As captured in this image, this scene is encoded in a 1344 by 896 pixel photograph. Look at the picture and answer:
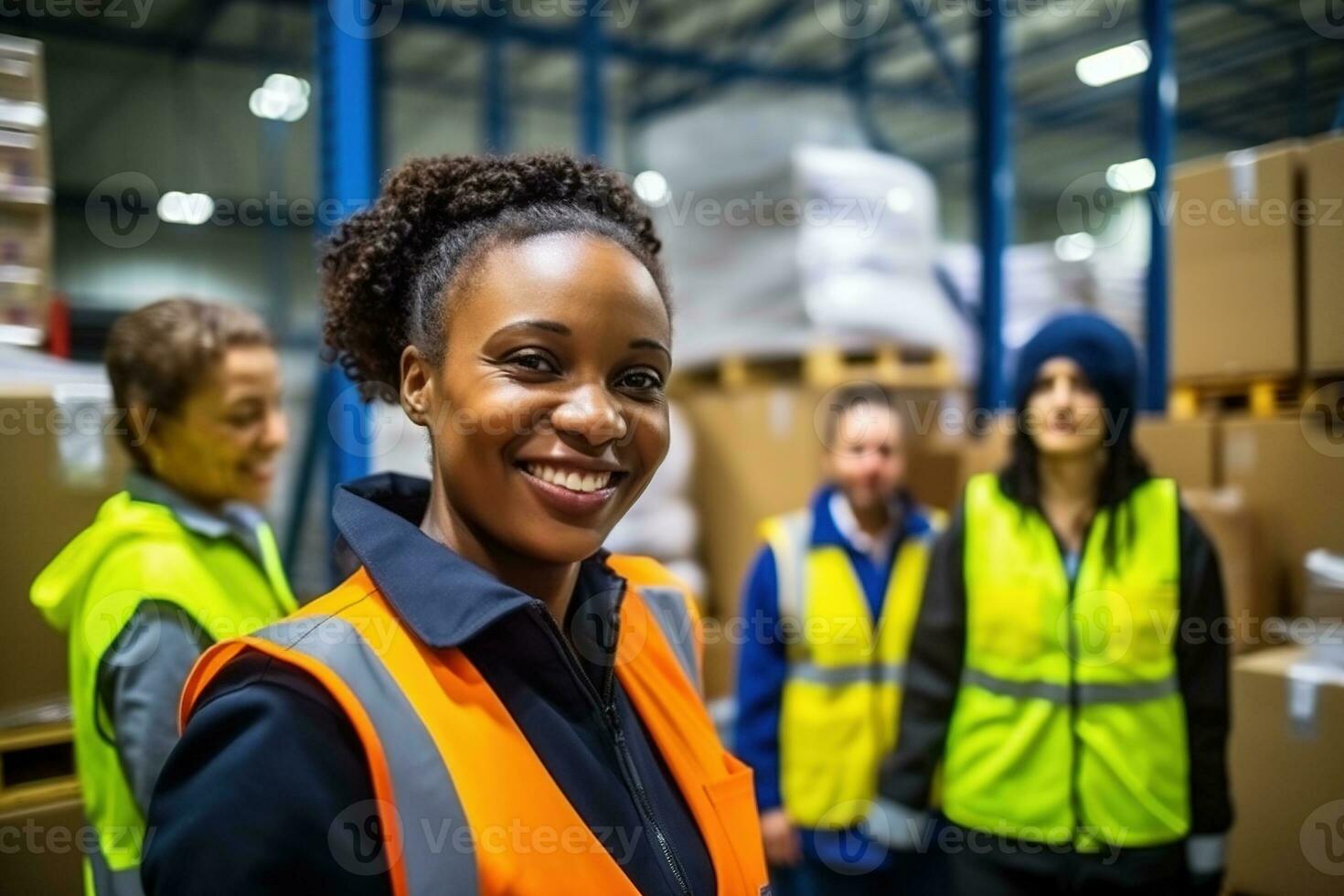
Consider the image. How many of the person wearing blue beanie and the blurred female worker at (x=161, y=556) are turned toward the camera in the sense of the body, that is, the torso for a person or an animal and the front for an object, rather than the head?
1

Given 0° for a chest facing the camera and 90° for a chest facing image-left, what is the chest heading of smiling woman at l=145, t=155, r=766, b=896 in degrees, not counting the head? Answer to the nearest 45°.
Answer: approximately 315°

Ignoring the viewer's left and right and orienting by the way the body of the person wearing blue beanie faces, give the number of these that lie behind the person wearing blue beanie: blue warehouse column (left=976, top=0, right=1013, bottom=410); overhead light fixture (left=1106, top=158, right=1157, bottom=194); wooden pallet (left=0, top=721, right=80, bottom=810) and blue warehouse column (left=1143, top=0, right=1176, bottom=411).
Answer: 3

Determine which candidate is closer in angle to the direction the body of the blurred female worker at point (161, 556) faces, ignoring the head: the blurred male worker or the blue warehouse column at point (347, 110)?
the blurred male worker

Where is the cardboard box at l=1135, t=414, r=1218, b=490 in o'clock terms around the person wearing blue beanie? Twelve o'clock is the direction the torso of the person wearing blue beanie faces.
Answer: The cardboard box is roughly at 7 o'clock from the person wearing blue beanie.

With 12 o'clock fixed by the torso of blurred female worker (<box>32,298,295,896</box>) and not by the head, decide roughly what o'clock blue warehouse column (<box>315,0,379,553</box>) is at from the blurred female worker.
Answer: The blue warehouse column is roughly at 10 o'clock from the blurred female worker.

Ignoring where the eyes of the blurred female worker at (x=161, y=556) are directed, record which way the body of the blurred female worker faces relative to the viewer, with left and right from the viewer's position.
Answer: facing to the right of the viewer
